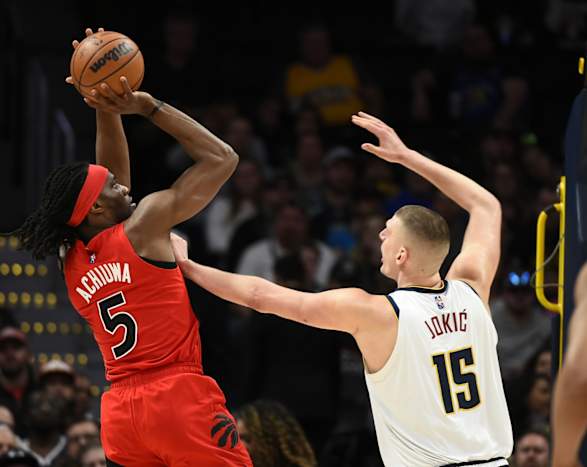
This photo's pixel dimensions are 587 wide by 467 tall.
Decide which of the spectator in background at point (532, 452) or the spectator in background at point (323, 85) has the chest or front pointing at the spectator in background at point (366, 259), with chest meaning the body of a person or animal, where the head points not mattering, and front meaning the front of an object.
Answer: the spectator in background at point (323, 85)

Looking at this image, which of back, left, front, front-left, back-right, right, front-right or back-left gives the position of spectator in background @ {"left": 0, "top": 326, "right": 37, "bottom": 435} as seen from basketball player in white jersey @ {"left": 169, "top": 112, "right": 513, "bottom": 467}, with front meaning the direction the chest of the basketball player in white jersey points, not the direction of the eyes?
front

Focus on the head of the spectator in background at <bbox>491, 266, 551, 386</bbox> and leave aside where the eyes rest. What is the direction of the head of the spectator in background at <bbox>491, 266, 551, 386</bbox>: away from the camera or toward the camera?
toward the camera

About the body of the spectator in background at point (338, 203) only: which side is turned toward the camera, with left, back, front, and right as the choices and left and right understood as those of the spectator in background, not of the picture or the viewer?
front

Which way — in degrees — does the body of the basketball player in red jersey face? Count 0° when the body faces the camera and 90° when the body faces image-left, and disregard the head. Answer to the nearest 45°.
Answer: approximately 225°

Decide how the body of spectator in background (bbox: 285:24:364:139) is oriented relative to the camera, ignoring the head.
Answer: toward the camera

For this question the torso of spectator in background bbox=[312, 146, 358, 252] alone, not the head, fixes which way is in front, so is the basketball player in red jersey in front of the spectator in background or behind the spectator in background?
in front

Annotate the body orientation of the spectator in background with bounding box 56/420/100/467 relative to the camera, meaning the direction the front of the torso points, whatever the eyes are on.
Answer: toward the camera

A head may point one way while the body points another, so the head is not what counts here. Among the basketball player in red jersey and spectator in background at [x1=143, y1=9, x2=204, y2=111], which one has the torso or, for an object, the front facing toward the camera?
the spectator in background

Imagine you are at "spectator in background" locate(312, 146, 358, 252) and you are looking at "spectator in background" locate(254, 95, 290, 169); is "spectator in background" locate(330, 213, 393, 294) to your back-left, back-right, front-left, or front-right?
back-left

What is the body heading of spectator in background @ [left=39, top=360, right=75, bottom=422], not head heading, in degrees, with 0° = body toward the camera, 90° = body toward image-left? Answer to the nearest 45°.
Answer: approximately 0°

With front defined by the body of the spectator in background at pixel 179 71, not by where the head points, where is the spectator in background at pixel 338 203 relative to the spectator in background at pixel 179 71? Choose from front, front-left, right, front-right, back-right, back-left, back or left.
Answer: front-left

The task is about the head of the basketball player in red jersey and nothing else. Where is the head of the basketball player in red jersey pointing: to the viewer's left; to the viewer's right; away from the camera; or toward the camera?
to the viewer's right

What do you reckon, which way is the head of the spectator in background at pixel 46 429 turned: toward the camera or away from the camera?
toward the camera
